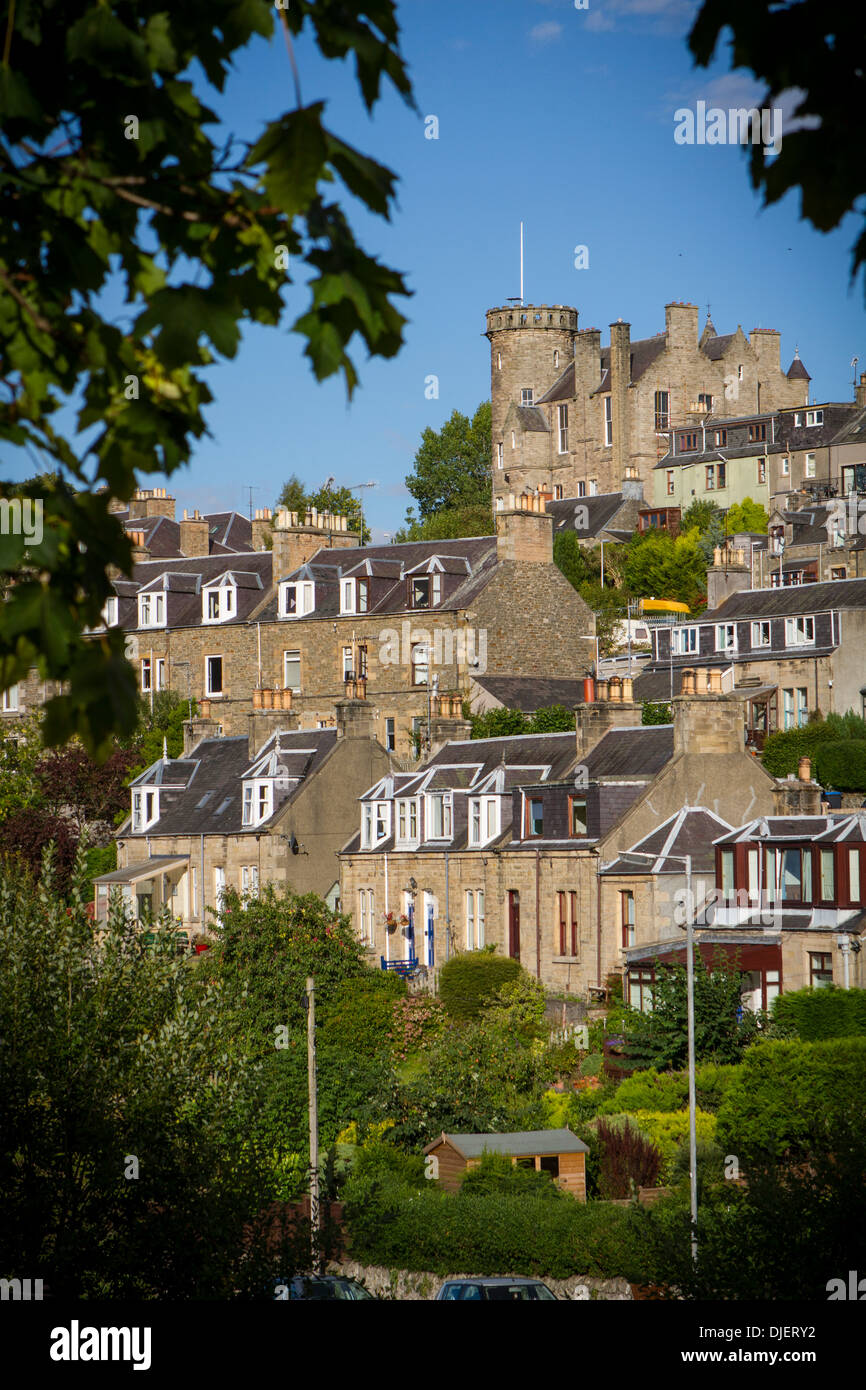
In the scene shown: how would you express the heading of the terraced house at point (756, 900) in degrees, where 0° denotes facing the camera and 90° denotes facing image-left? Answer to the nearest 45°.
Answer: approximately 0°

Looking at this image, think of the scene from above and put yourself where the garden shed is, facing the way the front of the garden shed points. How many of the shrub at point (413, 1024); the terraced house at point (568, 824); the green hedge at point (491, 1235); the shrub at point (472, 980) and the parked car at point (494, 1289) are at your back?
3

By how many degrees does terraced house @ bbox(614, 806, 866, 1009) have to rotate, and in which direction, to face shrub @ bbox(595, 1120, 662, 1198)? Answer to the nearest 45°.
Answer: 0° — it already faces it

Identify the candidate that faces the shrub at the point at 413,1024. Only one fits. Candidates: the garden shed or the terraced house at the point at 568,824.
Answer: the terraced house

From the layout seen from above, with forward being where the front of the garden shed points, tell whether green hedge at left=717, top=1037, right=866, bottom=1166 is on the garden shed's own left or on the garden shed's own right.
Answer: on the garden shed's own left

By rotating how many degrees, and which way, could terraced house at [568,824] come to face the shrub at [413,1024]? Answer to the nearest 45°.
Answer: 0° — it already faces it

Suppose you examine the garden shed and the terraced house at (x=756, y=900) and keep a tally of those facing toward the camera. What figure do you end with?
2

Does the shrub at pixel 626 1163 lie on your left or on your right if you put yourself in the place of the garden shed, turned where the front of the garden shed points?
on your left

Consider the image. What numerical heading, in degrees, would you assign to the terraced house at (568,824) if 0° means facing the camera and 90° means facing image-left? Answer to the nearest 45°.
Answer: approximately 45°
